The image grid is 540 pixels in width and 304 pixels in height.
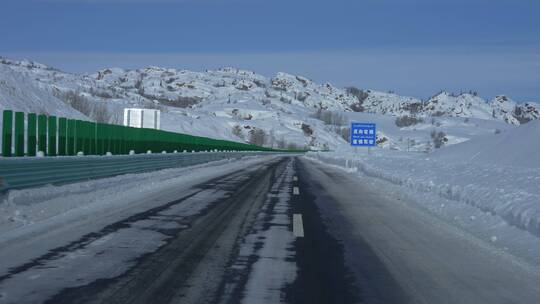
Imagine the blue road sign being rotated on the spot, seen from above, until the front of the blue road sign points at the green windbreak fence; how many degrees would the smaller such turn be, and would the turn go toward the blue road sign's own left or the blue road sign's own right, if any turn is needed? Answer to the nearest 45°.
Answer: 0° — it already faces it

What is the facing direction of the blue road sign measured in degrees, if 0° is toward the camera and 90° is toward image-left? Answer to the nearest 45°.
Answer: approximately 0°
